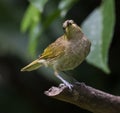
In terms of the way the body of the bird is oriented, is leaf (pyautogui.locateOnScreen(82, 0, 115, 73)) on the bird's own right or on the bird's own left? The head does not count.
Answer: on the bird's own left

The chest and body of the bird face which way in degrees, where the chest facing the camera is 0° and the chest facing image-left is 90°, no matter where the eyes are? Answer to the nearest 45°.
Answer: approximately 315°

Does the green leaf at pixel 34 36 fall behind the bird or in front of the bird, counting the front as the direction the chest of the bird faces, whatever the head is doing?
behind
